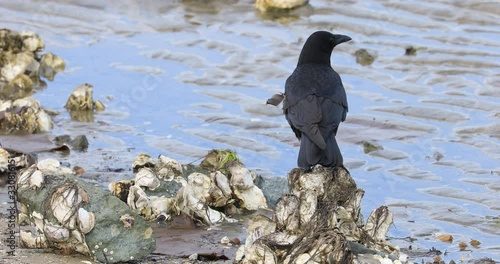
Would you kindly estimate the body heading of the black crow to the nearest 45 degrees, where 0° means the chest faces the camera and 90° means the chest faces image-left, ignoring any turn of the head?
approximately 180°

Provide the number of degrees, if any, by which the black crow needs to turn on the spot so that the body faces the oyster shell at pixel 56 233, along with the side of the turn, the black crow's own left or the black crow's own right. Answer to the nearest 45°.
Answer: approximately 135° to the black crow's own left

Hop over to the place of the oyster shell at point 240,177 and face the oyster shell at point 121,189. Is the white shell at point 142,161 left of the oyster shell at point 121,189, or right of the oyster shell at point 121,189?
right

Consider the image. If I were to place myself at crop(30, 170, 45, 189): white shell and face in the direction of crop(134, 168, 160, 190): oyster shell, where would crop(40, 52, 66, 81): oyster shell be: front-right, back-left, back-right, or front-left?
front-left

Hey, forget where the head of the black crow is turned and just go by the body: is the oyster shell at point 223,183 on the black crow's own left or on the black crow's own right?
on the black crow's own left

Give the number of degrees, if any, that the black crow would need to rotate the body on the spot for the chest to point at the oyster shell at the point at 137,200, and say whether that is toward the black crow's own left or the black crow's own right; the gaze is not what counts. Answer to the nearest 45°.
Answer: approximately 90° to the black crow's own left

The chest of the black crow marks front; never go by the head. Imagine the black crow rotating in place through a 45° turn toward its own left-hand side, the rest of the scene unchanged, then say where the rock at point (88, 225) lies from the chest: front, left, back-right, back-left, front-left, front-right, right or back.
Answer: left

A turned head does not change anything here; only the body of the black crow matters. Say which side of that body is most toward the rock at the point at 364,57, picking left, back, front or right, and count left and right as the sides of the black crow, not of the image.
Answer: front

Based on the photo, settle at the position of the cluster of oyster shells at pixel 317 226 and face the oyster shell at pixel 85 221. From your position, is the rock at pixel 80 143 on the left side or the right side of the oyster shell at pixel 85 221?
right

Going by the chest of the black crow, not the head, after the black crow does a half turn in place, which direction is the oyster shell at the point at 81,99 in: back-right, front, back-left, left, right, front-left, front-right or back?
back-right

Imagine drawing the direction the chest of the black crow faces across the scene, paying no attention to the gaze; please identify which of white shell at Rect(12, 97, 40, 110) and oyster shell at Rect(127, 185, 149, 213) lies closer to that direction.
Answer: the white shell

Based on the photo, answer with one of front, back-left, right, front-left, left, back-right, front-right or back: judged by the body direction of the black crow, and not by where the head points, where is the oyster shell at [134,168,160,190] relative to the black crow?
left

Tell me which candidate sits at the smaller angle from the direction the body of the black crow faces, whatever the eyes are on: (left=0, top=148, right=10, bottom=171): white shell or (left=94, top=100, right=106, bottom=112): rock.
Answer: the rock

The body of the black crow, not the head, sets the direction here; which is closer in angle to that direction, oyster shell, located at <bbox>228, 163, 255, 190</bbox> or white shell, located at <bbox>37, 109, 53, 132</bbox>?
the white shell

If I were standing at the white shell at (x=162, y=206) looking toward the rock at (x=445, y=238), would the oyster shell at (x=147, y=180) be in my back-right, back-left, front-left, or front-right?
back-left

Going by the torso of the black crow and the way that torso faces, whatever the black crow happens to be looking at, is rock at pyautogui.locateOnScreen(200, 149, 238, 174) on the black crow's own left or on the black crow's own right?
on the black crow's own left
